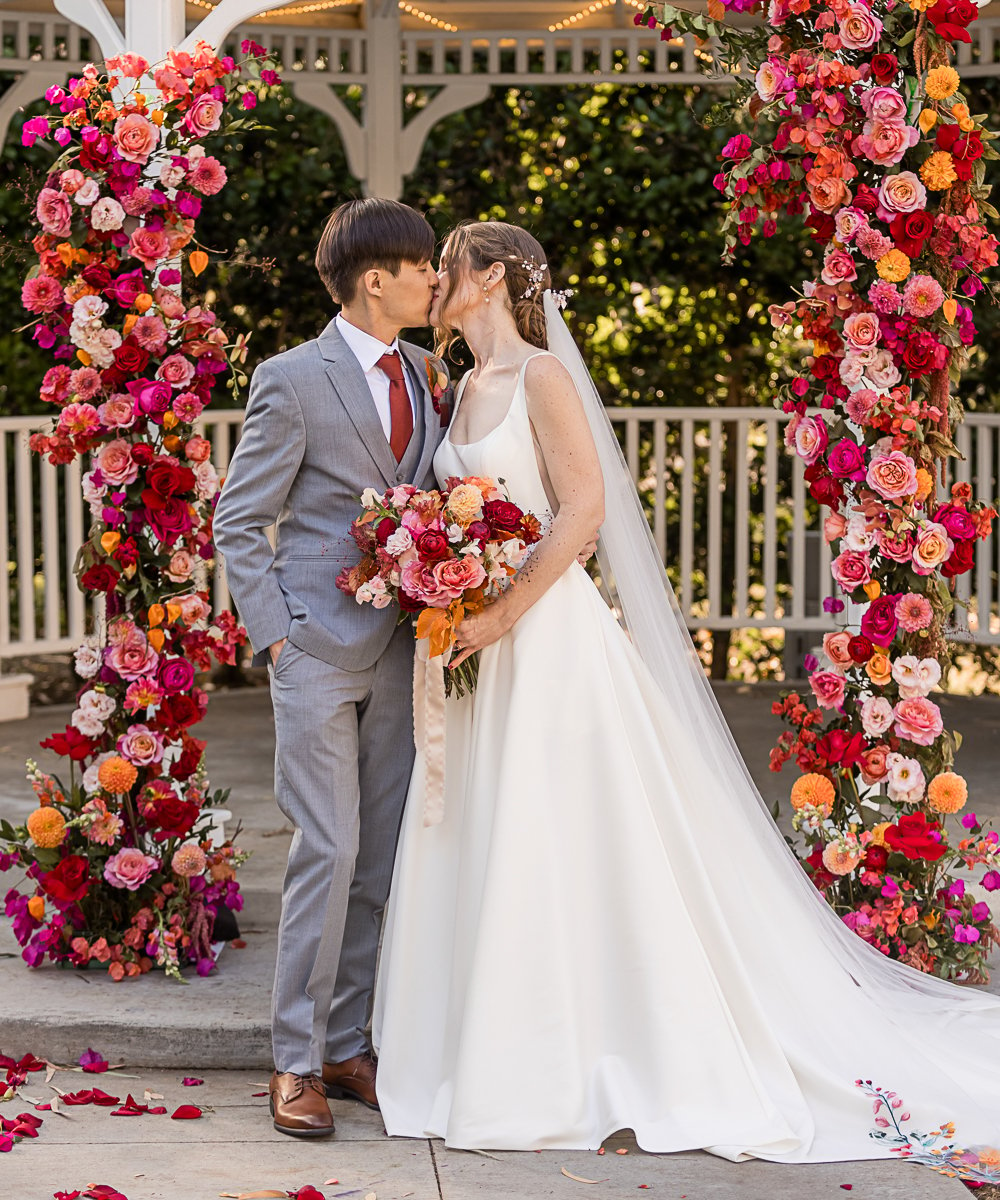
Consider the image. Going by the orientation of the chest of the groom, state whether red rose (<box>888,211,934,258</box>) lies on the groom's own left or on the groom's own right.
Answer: on the groom's own left

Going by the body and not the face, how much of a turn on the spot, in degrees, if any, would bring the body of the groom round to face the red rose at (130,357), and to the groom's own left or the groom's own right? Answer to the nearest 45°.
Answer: approximately 180°

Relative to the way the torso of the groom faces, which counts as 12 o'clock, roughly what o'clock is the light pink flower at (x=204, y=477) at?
The light pink flower is roughly at 7 o'clock from the groom.

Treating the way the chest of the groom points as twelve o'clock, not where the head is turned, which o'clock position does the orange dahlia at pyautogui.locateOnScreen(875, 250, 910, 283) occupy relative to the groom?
The orange dahlia is roughly at 10 o'clock from the groom.

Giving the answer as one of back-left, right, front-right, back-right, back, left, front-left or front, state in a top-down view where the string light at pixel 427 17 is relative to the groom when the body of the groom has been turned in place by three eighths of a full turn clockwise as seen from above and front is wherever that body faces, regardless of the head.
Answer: right

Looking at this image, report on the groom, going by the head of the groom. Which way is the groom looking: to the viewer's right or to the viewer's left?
to the viewer's right

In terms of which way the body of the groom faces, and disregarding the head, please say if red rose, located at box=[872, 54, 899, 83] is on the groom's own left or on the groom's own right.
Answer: on the groom's own left

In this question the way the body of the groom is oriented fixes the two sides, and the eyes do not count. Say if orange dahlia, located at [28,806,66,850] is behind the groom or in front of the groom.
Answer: behind

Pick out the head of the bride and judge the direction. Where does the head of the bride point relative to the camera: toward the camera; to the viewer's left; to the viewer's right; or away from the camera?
to the viewer's left

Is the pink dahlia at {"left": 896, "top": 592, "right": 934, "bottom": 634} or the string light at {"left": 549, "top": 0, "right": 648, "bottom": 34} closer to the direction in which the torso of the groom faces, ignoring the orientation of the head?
the pink dahlia

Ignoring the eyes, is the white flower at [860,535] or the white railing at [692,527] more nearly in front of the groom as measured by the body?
the white flower

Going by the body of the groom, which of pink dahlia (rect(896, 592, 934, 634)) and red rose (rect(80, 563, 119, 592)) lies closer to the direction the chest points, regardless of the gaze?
the pink dahlia

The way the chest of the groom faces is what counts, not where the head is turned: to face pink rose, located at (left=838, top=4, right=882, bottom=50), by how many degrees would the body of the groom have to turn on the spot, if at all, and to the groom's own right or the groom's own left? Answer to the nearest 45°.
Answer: approximately 45° to the groom's own left

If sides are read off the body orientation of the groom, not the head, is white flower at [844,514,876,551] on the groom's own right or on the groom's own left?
on the groom's own left

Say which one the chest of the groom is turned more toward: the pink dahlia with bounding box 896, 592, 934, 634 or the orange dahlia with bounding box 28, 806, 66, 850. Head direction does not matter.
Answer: the pink dahlia

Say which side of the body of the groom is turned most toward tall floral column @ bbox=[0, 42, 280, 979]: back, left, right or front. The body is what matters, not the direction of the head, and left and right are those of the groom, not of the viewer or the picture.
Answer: back

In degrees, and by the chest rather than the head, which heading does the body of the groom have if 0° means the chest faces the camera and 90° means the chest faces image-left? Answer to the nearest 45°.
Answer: approximately 315°
